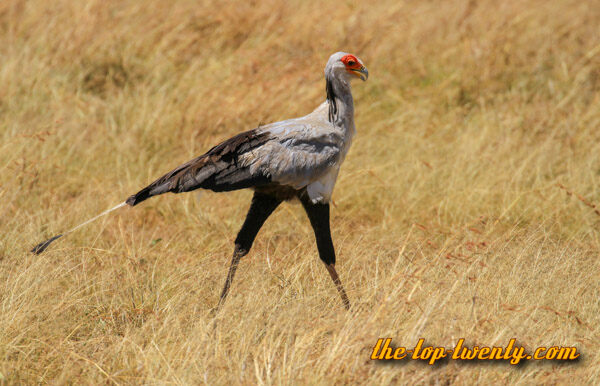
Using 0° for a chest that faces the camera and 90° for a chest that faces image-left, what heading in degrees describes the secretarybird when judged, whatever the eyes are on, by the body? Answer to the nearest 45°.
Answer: approximately 270°
